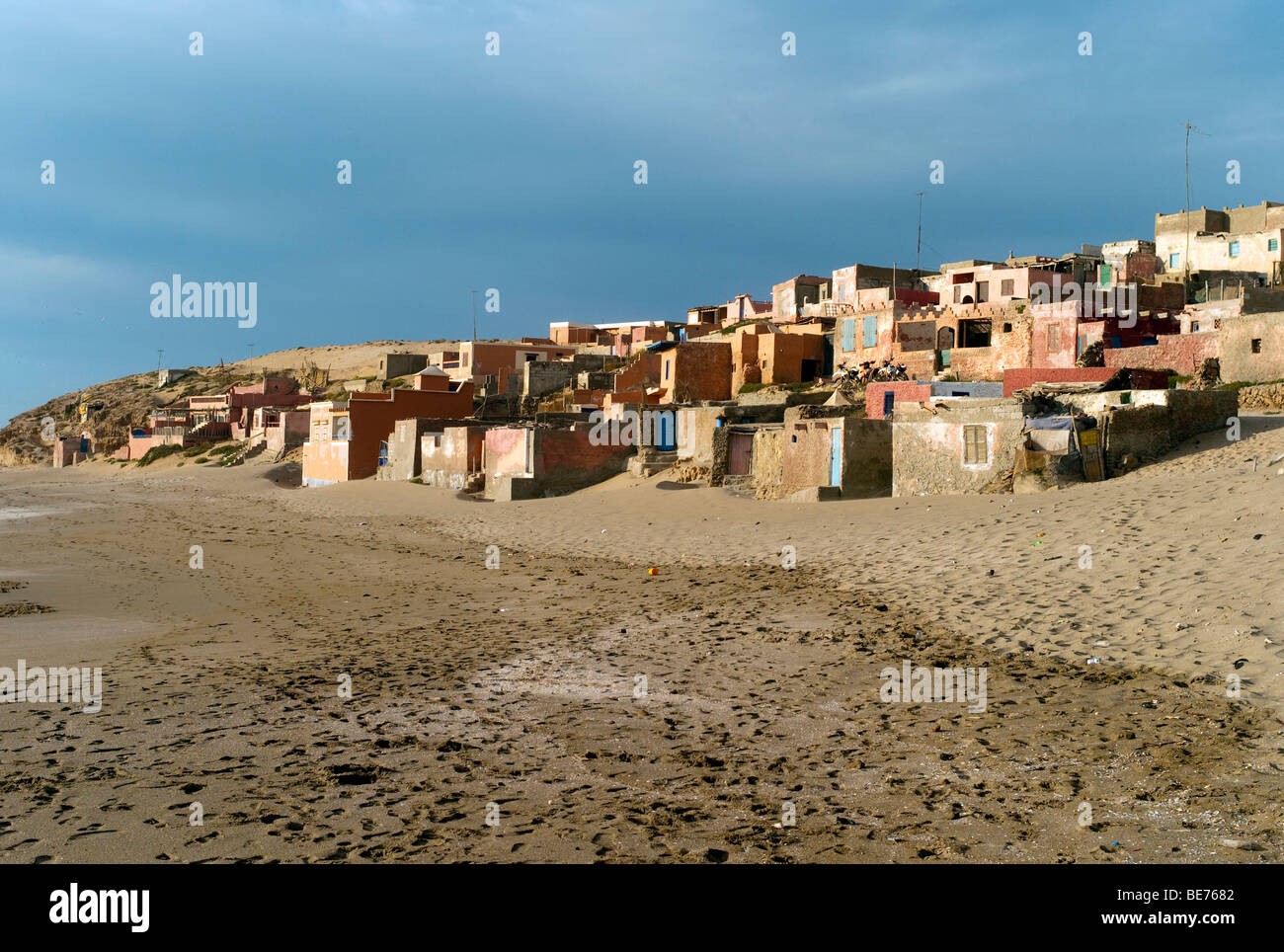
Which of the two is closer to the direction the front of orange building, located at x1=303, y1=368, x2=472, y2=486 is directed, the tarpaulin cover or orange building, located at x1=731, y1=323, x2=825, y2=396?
the tarpaulin cover

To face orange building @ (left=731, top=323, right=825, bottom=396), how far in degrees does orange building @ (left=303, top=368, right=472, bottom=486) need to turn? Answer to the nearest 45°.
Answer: approximately 135° to its left

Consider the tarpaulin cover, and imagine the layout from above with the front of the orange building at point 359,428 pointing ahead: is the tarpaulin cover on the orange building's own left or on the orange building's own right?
on the orange building's own left

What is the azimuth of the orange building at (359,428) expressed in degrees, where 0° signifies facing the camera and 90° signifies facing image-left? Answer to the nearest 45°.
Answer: approximately 45°
